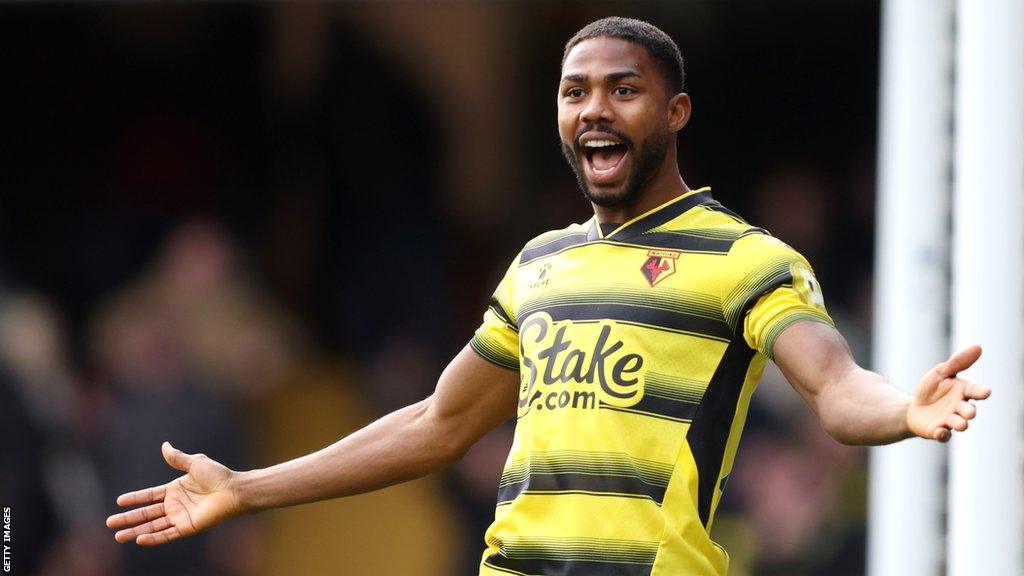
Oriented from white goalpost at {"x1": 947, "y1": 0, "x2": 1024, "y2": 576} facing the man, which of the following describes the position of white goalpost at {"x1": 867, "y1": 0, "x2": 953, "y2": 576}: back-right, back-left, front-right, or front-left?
back-right

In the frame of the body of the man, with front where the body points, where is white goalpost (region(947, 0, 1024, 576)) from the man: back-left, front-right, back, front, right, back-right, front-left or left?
back

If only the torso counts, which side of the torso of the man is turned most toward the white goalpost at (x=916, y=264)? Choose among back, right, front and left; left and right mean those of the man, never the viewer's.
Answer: back
